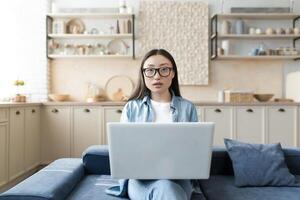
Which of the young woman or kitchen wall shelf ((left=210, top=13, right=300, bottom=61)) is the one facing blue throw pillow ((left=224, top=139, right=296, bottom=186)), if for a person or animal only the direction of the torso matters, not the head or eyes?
the kitchen wall shelf

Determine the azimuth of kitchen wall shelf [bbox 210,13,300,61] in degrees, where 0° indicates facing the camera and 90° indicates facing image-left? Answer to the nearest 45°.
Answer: approximately 0°

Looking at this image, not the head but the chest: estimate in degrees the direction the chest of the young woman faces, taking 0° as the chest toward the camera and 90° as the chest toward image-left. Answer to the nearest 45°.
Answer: approximately 0°

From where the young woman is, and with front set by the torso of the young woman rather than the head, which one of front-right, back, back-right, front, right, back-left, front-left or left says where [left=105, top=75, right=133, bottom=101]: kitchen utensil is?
back

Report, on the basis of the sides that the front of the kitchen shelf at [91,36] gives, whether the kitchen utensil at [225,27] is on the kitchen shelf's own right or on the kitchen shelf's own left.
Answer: on the kitchen shelf's own left

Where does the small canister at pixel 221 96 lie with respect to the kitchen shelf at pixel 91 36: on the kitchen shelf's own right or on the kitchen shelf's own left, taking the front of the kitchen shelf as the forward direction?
on the kitchen shelf's own left

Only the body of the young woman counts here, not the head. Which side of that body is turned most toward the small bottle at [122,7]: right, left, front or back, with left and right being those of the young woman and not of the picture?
back

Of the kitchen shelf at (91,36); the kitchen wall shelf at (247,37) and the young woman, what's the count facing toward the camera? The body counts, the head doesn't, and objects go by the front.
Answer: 3

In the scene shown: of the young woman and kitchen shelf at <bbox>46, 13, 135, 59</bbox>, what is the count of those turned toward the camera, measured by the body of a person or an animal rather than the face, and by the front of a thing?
2
